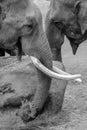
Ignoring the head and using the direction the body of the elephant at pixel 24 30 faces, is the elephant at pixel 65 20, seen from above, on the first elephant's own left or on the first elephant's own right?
on the first elephant's own left
